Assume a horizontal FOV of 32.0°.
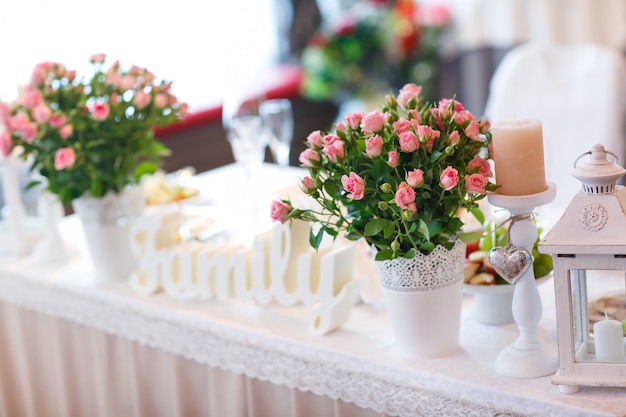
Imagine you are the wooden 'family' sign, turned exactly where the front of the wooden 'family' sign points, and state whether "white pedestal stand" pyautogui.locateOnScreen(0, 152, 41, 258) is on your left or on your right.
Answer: on your right

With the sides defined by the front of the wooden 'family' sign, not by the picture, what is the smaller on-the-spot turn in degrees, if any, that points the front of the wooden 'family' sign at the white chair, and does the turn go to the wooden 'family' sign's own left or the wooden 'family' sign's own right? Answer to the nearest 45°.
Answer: approximately 180°

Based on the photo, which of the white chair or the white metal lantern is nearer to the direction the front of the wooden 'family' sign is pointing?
the white metal lantern

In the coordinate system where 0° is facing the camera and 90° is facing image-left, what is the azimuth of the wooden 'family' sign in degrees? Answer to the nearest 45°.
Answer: approximately 45°
